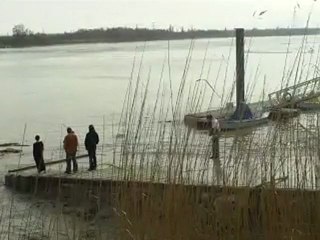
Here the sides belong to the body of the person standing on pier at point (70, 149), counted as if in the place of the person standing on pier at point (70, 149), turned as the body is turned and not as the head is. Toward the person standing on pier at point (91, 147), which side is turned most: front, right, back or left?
right

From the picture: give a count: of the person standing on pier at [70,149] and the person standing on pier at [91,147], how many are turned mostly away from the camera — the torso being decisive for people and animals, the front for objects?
2

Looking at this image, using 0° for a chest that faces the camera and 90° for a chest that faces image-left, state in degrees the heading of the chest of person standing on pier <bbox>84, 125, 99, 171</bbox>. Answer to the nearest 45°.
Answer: approximately 180°

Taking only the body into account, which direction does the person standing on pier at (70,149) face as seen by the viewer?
away from the camera

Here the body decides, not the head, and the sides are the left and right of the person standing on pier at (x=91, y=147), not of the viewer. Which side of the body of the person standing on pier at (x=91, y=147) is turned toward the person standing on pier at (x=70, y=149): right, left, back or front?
left
